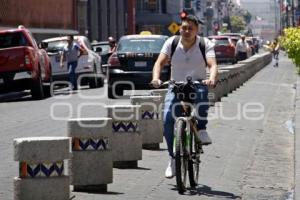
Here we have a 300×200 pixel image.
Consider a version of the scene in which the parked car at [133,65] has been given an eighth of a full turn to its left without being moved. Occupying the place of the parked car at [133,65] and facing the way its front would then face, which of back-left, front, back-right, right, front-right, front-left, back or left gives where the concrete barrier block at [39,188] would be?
back-left

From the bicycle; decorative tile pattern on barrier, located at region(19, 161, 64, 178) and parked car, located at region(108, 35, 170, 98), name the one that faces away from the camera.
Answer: the parked car

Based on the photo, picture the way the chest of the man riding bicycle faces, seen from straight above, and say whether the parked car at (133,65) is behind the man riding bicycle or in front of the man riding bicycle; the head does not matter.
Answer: behind

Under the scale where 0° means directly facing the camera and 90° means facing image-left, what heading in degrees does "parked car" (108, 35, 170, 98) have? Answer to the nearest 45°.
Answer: approximately 180°

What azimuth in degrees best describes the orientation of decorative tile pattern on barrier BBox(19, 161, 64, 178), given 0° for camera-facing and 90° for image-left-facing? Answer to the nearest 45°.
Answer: approximately 0°

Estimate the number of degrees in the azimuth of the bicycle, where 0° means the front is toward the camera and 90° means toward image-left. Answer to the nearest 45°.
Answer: approximately 0°

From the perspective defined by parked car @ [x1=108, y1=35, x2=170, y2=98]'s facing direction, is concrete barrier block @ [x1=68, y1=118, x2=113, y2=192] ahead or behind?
behind

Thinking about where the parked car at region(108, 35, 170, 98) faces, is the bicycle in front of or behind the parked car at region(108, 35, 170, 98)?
behind

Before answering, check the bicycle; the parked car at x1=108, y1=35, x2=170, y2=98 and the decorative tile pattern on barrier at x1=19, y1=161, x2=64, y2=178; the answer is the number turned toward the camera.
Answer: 2

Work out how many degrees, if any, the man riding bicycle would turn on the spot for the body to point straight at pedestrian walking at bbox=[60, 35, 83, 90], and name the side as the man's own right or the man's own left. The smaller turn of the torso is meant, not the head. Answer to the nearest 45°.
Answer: approximately 180°
